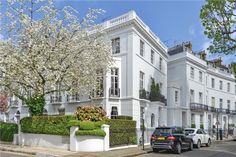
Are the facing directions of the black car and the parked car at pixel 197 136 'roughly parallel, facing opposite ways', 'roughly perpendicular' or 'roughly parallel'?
roughly parallel

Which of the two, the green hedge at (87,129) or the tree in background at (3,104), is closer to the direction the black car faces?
the tree in background

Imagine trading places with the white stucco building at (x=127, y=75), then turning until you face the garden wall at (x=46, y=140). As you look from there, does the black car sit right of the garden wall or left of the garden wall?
left
